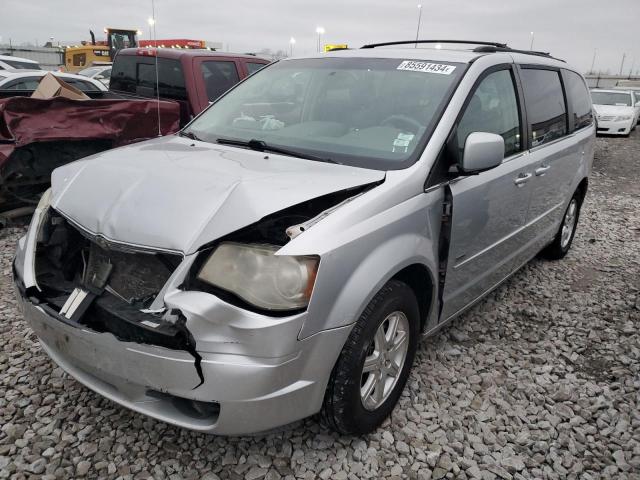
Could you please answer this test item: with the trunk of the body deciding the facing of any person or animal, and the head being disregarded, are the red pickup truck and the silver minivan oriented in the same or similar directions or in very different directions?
very different directions

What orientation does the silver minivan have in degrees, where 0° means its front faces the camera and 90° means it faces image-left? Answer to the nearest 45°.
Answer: approximately 45°

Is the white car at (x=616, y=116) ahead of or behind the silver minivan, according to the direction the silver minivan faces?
behind

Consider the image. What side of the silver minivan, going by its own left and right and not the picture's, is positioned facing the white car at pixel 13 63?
right

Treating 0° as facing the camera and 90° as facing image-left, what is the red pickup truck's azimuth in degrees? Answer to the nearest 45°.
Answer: approximately 225°

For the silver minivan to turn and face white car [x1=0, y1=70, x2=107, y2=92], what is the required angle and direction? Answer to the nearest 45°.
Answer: approximately 90° to its right
